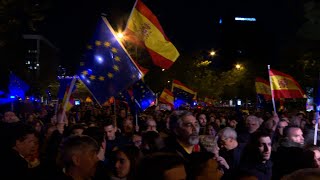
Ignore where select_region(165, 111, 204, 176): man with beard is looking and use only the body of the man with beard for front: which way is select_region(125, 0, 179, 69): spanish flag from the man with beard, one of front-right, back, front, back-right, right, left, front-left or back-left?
back-left

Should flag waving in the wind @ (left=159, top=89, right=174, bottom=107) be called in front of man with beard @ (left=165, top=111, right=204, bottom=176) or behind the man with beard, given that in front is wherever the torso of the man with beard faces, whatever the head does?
behind

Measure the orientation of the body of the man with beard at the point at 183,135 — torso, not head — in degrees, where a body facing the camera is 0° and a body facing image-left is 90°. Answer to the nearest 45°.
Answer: approximately 315°

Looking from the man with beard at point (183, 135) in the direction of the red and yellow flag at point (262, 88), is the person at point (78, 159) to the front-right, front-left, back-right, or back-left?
back-left

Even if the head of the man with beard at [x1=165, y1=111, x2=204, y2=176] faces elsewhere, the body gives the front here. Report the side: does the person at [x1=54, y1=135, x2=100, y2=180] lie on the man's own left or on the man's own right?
on the man's own right

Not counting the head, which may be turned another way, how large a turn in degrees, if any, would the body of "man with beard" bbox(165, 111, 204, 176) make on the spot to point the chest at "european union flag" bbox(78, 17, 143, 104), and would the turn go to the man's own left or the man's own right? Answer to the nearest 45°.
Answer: approximately 180°
